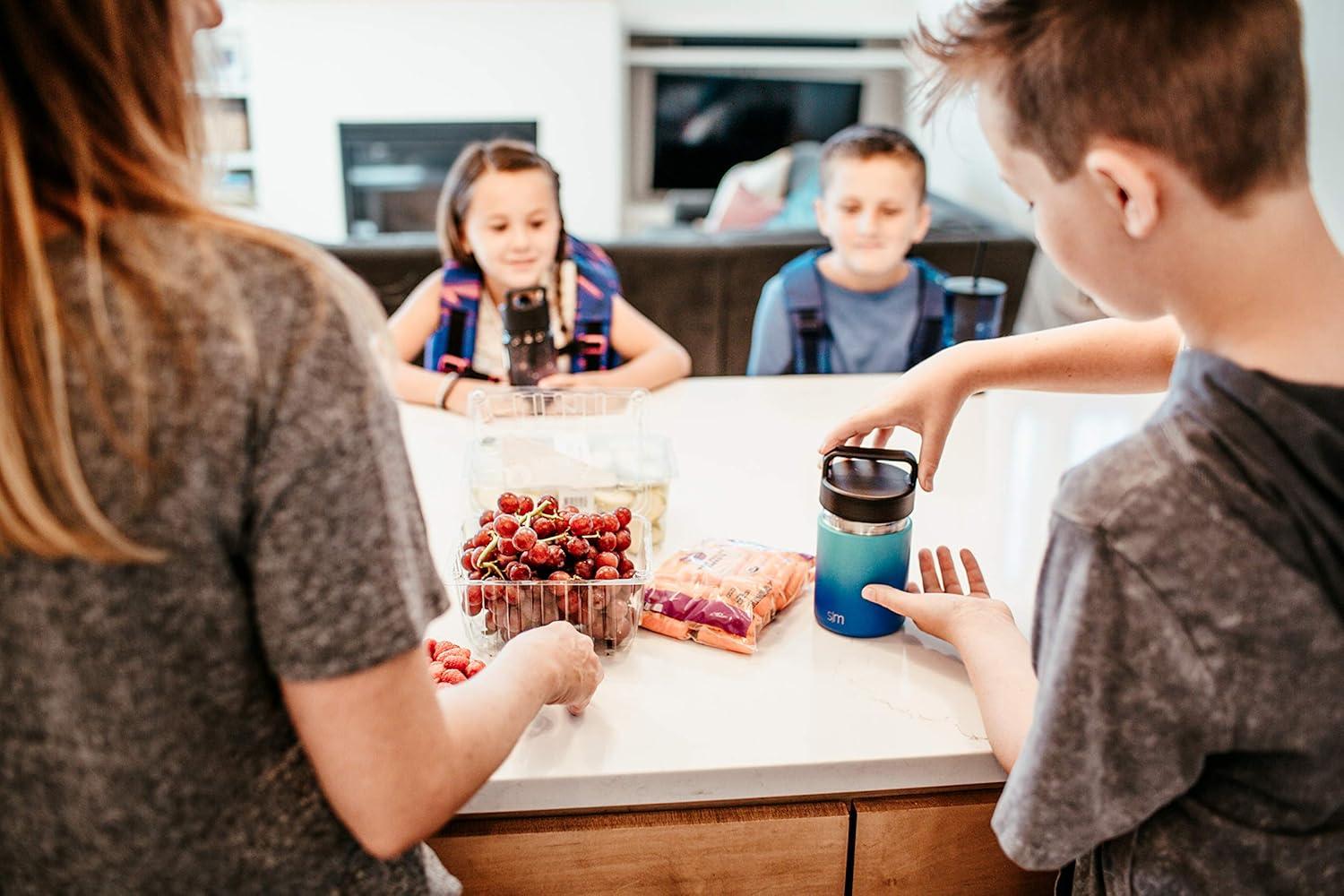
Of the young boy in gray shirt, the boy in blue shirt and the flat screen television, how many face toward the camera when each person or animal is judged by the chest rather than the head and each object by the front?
2

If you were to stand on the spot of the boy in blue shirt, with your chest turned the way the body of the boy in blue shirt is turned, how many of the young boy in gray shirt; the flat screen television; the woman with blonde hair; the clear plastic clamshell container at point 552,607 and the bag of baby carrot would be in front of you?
4

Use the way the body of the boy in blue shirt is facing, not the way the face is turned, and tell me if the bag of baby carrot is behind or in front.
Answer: in front

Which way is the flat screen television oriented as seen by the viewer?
toward the camera

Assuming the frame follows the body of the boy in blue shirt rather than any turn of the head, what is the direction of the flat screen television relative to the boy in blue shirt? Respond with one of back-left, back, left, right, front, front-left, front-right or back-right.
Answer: back

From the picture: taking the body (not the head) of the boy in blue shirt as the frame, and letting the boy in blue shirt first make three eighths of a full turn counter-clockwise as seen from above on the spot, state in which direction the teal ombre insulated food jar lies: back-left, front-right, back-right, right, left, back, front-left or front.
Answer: back-right

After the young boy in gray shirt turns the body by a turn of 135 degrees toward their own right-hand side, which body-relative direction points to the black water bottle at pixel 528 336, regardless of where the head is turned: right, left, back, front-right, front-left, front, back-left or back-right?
back-left

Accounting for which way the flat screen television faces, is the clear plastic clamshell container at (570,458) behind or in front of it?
in front

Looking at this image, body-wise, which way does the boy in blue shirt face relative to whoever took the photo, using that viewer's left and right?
facing the viewer

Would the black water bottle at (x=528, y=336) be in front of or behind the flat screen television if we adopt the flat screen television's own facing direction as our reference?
in front

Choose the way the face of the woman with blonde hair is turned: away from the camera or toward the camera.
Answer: away from the camera

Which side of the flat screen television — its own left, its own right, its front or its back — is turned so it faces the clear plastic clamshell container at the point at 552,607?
front

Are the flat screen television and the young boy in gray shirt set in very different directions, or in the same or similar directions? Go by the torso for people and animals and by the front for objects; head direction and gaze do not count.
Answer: very different directions
